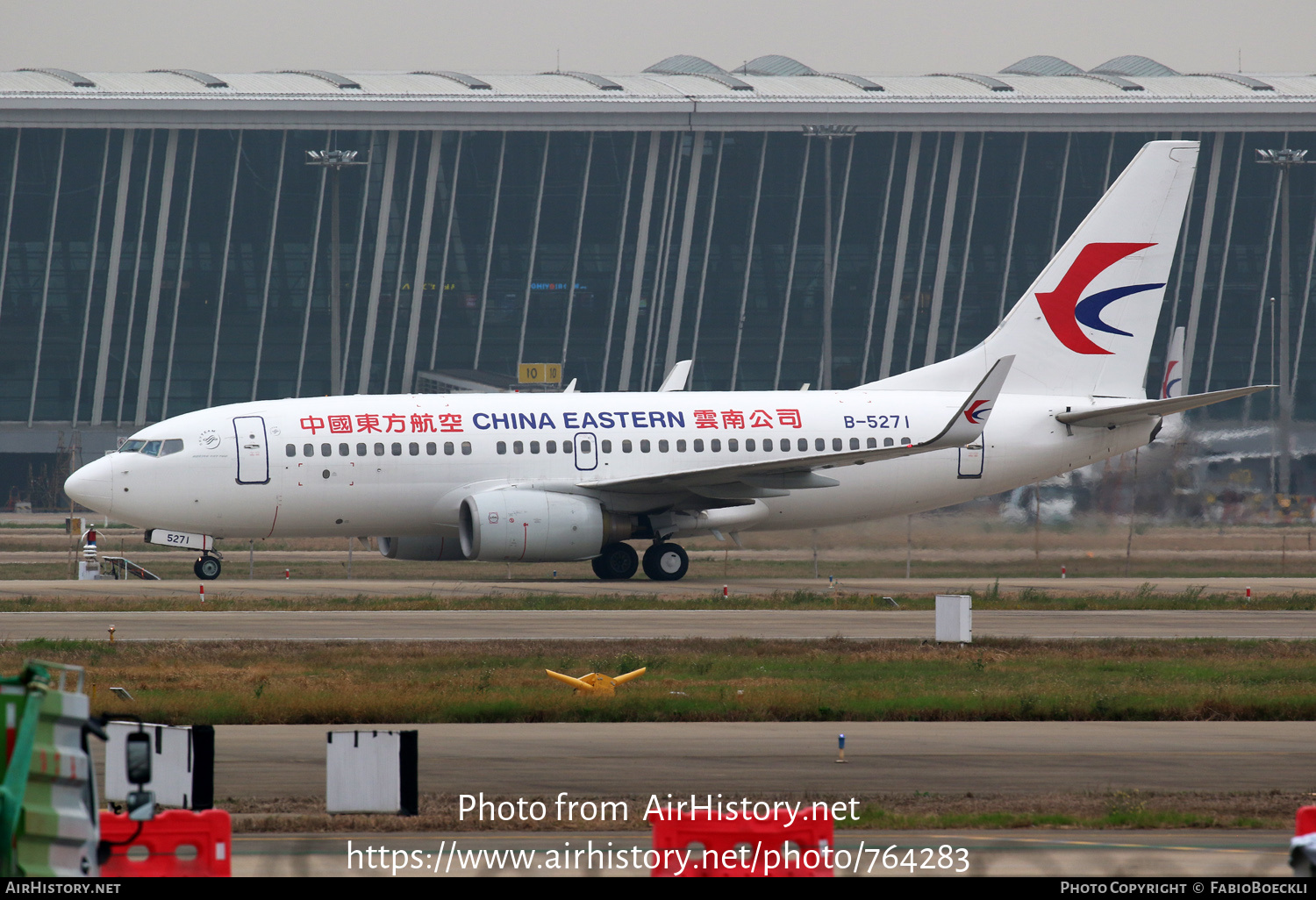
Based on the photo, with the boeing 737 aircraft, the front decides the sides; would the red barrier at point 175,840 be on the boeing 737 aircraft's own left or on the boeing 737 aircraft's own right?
on the boeing 737 aircraft's own left

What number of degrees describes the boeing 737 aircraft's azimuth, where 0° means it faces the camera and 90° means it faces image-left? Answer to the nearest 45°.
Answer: approximately 90°

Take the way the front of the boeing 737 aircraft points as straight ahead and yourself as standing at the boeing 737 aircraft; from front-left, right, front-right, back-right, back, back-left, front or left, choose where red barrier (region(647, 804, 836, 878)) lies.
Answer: left
